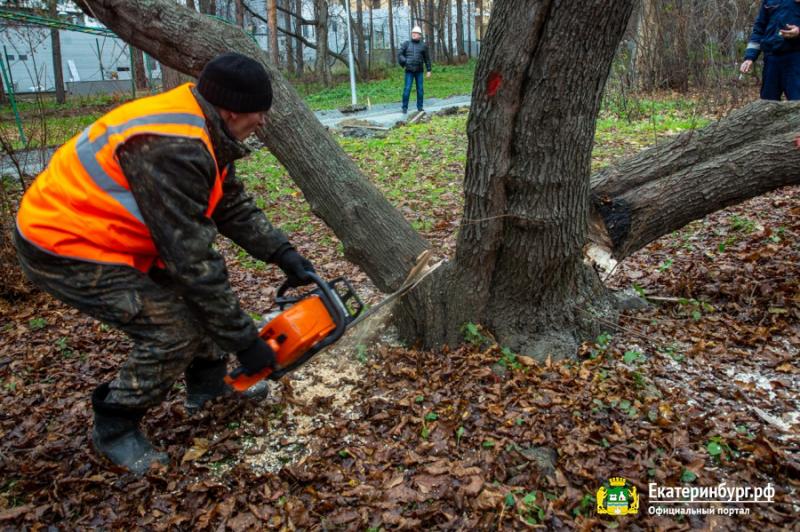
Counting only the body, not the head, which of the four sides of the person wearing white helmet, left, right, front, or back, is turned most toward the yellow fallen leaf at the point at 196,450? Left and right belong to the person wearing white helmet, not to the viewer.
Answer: front

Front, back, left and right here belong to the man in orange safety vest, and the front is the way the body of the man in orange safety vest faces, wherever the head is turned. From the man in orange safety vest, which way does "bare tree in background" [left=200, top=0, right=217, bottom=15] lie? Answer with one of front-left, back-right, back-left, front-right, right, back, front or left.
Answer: left

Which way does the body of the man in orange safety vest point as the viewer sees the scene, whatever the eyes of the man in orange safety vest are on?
to the viewer's right

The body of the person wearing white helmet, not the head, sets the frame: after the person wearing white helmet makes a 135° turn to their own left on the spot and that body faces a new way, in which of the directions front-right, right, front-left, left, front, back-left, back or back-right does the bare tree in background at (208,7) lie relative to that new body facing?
left

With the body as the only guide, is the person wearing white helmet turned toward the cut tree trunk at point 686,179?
yes

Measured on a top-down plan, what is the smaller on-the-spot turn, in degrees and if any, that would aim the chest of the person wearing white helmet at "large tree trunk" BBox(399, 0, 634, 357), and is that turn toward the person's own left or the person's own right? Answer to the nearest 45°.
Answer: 0° — they already face it

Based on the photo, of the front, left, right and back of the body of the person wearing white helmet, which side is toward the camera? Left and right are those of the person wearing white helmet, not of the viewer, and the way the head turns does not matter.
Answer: front

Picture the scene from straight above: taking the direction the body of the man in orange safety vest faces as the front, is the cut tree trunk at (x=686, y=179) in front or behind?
in front

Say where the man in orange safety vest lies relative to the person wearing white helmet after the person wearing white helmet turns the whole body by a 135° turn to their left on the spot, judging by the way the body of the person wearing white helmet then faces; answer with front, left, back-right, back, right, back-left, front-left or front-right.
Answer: back-right
